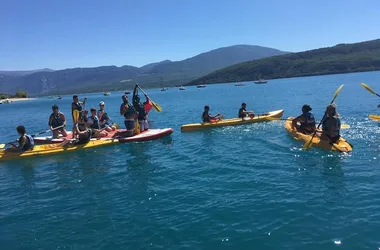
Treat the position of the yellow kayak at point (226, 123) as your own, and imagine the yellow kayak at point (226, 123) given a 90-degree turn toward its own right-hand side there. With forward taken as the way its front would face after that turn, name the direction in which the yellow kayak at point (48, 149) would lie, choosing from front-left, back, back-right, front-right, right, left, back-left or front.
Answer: front-right

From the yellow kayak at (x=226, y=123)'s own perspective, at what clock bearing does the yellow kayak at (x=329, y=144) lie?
the yellow kayak at (x=329, y=144) is roughly at 2 o'clock from the yellow kayak at (x=226, y=123).

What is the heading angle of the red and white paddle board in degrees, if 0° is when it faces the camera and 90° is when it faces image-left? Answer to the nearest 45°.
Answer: approximately 270°

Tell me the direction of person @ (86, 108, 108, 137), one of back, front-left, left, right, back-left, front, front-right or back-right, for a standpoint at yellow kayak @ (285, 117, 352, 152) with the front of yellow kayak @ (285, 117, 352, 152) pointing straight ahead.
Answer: front-left

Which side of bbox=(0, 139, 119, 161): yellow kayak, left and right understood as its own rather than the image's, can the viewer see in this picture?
right

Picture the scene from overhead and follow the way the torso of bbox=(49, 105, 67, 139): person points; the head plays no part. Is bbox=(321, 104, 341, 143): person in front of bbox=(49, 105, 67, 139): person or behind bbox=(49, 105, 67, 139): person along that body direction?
in front

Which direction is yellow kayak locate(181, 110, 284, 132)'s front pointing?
to the viewer's right
